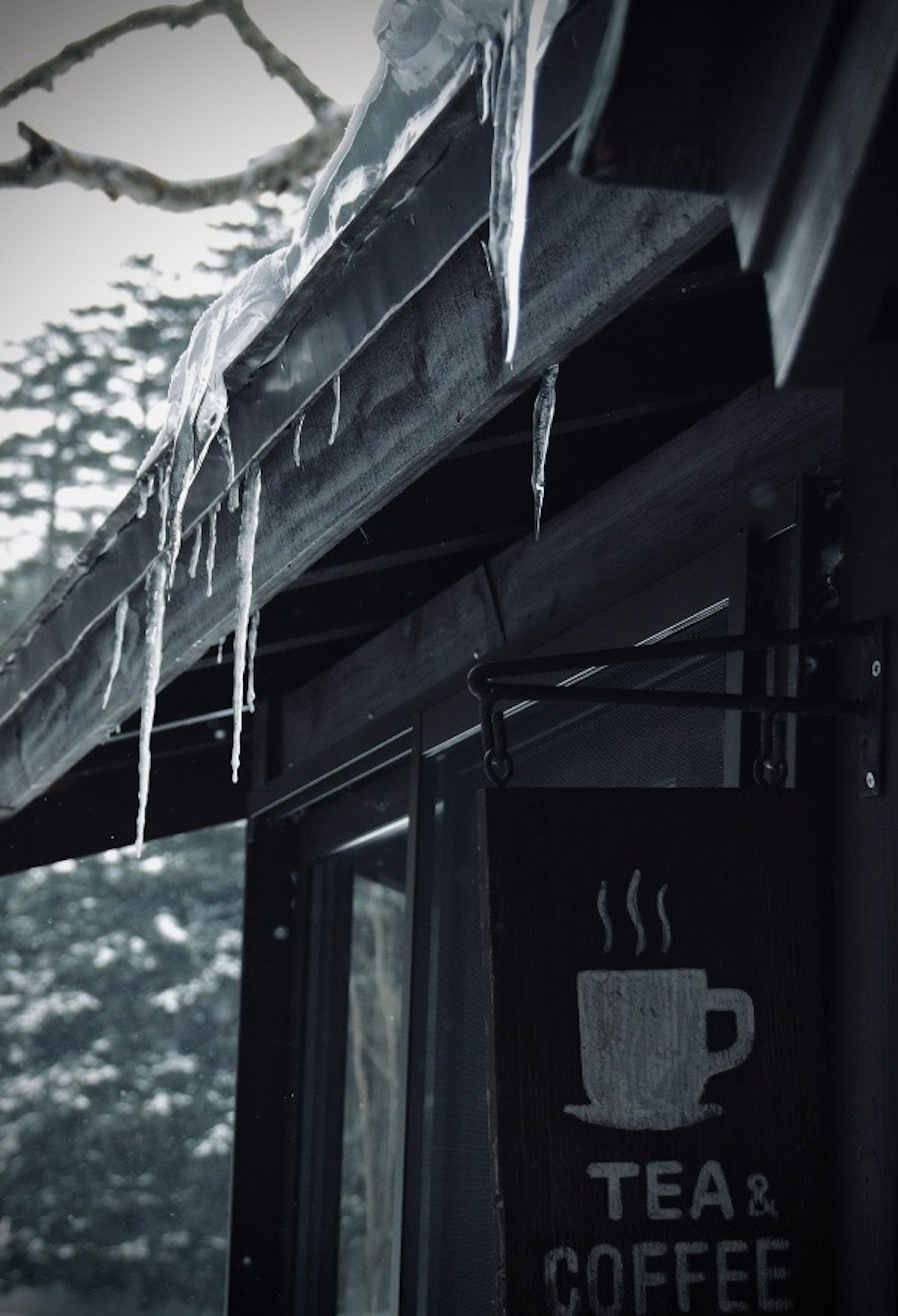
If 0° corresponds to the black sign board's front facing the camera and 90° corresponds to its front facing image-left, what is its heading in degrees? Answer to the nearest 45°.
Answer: approximately 0°

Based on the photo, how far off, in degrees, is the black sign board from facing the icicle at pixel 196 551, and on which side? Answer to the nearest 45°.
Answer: approximately 135° to its right

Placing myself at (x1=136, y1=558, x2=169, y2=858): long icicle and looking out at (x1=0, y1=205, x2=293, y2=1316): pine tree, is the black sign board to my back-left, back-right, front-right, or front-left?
back-right

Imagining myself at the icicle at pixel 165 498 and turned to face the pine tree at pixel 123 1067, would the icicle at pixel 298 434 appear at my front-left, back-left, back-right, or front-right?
back-right

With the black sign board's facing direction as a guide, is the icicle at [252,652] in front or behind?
behind
